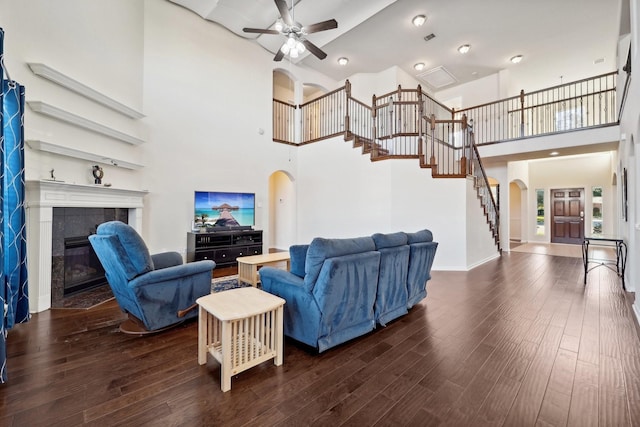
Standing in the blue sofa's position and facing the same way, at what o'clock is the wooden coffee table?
The wooden coffee table is roughly at 12 o'clock from the blue sofa.

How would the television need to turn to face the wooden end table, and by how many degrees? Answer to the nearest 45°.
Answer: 0° — it already faces it

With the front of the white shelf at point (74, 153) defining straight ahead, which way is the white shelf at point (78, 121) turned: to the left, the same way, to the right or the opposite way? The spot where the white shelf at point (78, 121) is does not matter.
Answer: the same way

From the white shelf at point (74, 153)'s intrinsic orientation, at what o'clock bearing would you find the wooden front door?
The wooden front door is roughly at 11 o'clock from the white shelf.

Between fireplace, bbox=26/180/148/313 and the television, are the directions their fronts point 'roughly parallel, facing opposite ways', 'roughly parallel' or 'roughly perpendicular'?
roughly perpendicular

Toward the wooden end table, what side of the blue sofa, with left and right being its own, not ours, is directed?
left

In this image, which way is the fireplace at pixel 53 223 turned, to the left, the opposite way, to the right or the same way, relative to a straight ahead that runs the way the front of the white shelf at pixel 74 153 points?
the same way

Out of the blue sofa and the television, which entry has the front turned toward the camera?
the television

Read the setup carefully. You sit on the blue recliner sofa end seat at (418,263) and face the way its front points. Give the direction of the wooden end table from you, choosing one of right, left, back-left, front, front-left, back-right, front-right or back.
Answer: left

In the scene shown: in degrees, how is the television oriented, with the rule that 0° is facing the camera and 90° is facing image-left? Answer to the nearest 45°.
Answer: approximately 0°

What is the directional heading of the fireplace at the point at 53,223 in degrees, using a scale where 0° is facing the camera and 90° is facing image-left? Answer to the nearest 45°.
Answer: approximately 315°

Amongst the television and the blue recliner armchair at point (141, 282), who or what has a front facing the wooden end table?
the television

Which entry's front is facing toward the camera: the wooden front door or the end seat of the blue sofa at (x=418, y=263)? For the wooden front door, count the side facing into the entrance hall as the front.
the wooden front door

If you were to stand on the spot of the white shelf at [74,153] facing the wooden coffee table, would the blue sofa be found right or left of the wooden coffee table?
right

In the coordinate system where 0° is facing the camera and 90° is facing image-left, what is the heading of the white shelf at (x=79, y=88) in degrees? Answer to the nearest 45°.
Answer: approximately 315°
